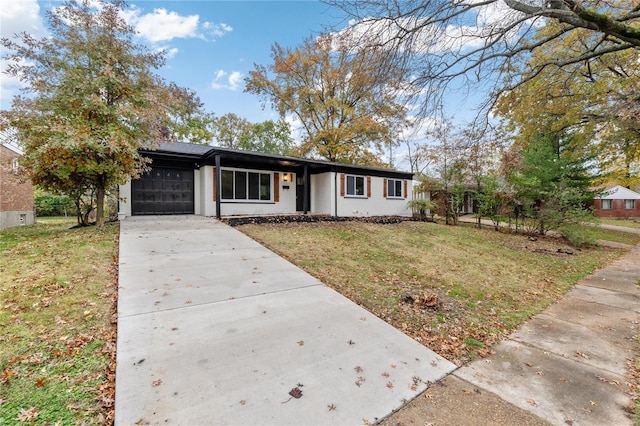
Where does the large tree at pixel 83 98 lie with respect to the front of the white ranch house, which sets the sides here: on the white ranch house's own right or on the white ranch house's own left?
on the white ranch house's own right

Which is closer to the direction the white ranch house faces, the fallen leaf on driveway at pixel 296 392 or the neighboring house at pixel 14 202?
the fallen leaf on driveway

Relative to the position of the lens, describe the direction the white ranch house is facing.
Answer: facing the viewer and to the right of the viewer

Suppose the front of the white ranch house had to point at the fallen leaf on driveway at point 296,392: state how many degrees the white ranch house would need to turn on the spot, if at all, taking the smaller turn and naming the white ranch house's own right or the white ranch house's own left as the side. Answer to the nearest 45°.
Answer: approximately 45° to the white ranch house's own right

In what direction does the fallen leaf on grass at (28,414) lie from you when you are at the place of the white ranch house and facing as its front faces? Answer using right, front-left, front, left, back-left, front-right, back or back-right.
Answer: front-right

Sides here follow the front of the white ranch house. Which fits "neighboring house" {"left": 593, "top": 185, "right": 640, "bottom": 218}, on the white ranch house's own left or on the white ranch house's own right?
on the white ranch house's own left

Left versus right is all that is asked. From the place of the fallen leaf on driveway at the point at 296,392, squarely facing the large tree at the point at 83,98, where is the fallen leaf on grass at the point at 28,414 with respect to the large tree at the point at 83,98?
left

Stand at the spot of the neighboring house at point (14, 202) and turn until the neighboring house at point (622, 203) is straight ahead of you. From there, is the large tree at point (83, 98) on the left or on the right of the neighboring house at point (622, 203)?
right

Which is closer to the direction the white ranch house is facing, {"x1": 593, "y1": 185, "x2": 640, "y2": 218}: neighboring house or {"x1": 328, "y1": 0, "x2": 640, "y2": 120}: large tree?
the large tree

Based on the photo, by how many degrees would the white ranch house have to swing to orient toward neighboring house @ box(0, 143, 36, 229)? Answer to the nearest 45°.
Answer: approximately 135° to its right
